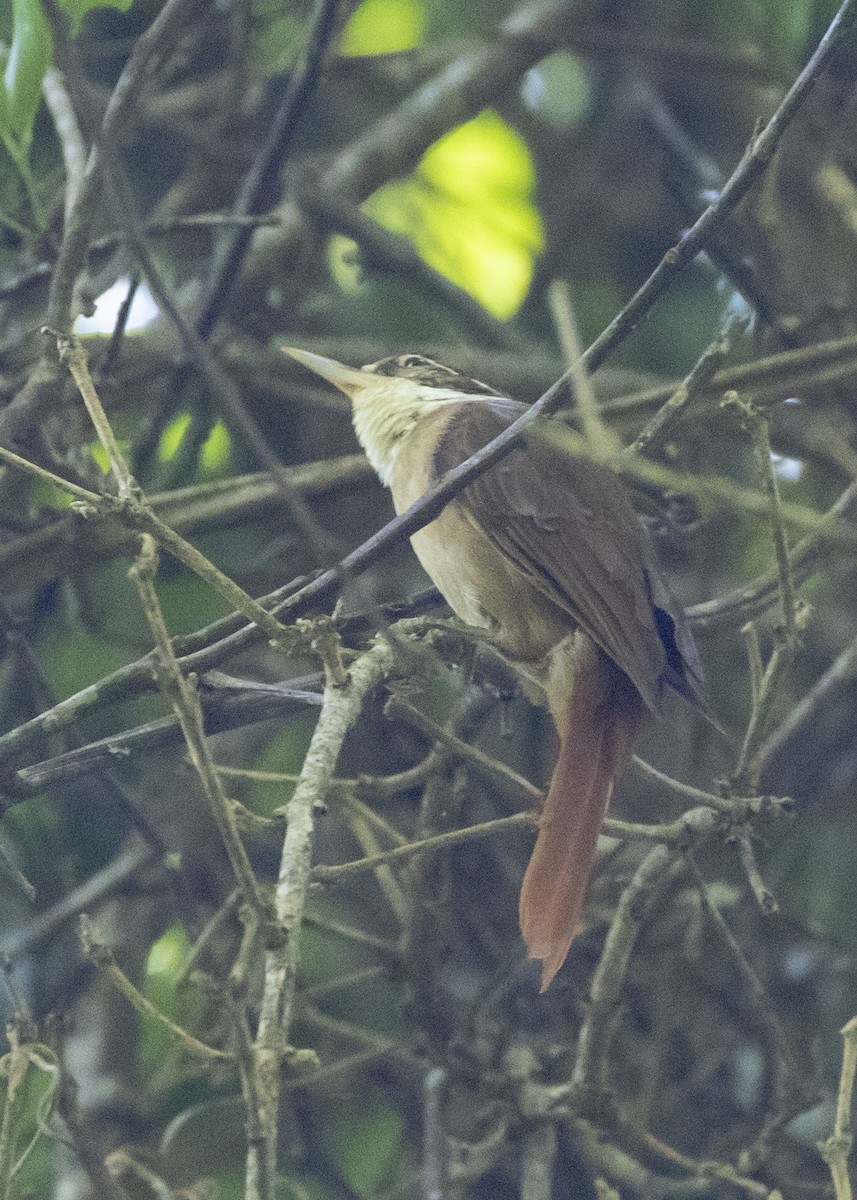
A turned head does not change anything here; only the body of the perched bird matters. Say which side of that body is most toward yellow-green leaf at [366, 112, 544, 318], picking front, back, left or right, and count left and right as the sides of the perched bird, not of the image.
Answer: right

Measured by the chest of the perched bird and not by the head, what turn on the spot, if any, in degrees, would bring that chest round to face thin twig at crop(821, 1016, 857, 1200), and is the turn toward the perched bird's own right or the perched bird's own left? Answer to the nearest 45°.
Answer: approximately 180°

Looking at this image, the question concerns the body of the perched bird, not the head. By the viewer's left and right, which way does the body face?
facing to the left of the viewer

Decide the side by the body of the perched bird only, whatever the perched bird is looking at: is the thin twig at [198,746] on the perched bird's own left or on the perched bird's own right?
on the perched bird's own left

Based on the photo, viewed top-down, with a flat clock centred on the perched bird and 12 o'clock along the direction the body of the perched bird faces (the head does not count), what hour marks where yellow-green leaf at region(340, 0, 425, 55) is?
The yellow-green leaf is roughly at 3 o'clock from the perched bird.
